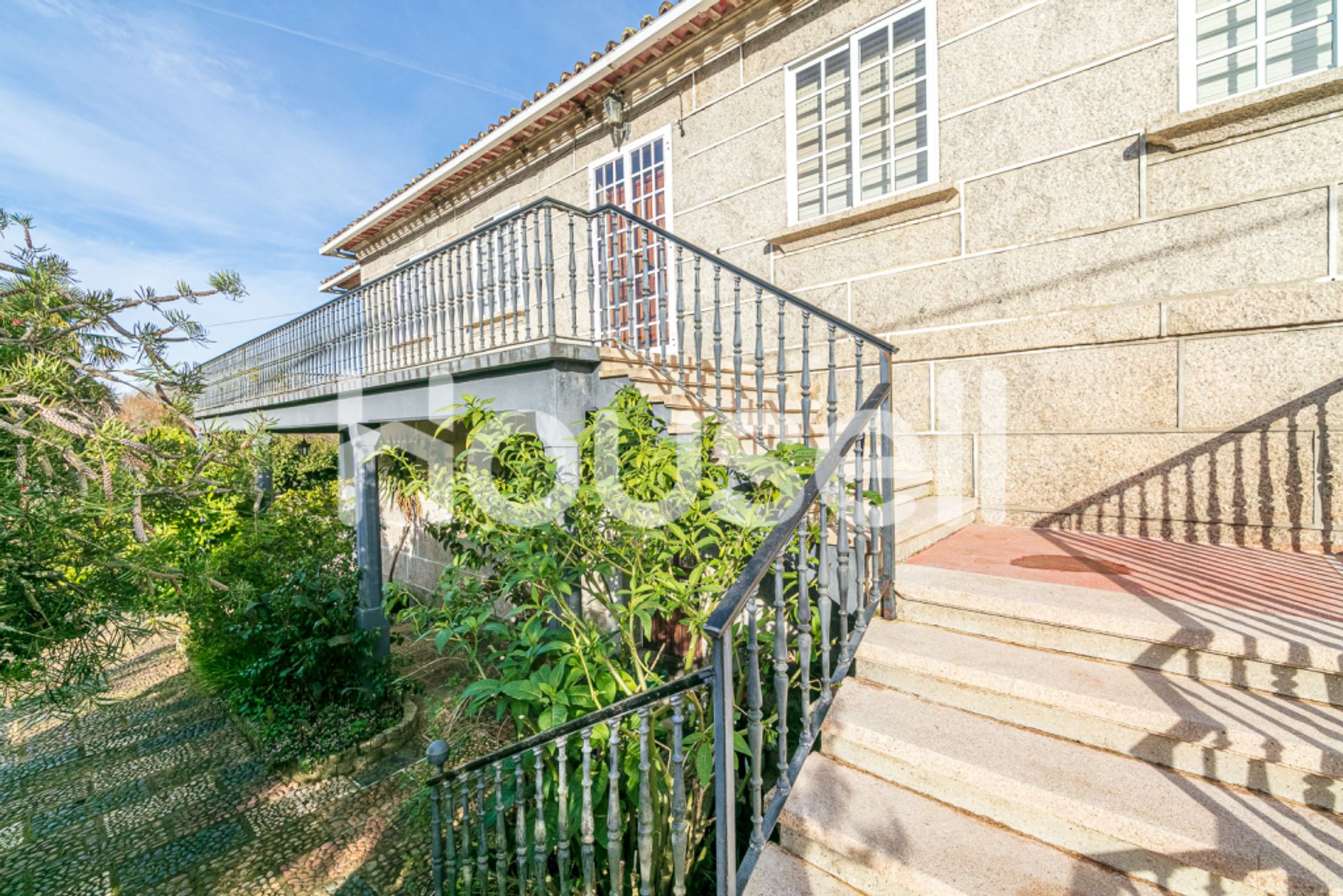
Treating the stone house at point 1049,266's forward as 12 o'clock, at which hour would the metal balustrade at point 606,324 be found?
The metal balustrade is roughly at 2 o'clock from the stone house.

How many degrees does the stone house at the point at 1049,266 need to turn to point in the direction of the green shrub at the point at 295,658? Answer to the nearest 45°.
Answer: approximately 45° to its right

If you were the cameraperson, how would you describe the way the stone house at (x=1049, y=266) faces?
facing the viewer and to the left of the viewer
